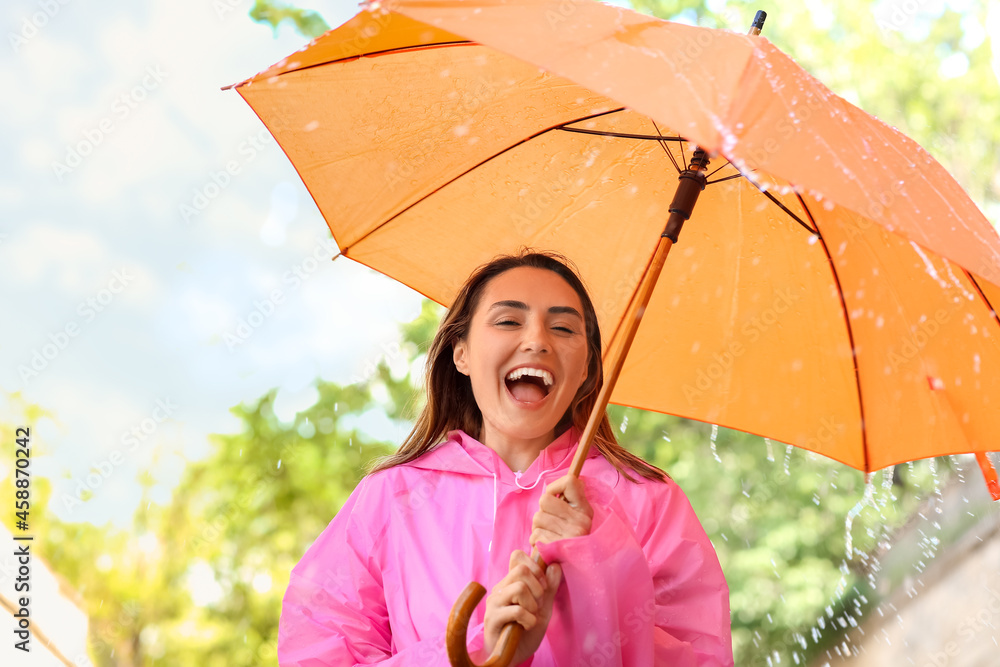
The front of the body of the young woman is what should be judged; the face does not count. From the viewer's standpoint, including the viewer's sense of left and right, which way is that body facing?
facing the viewer
